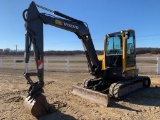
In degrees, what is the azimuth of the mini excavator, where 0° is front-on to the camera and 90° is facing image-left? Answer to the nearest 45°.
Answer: approximately 45°

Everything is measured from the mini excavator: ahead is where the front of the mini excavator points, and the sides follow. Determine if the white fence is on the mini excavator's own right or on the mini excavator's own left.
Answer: on the mini excavator's own right
